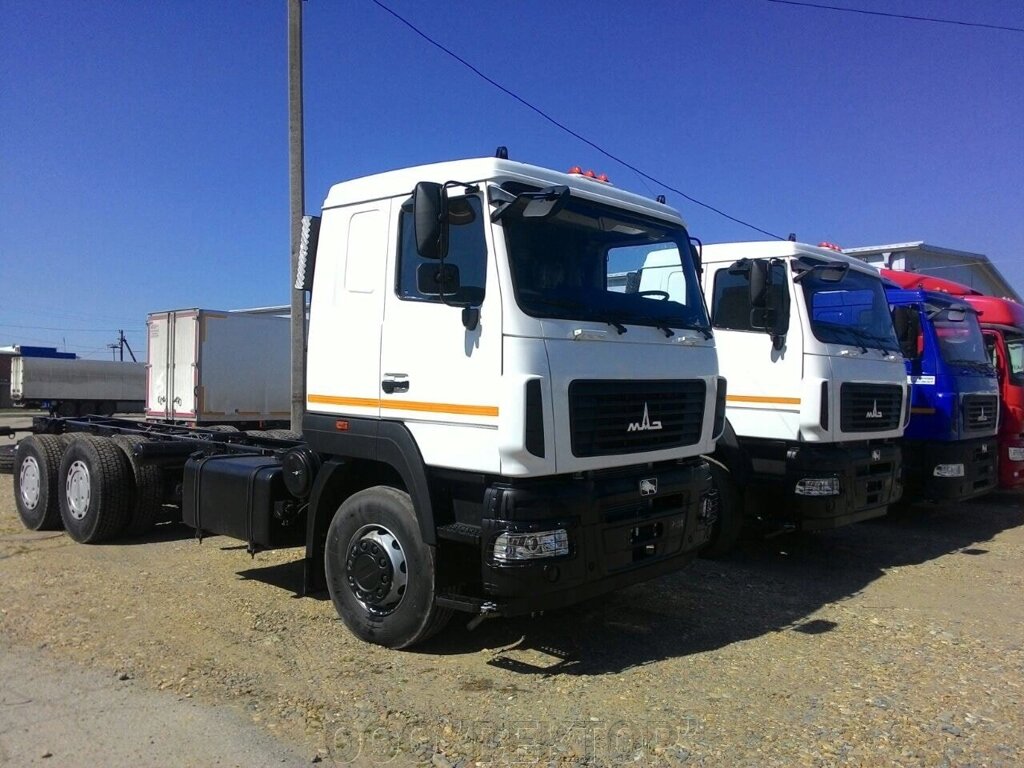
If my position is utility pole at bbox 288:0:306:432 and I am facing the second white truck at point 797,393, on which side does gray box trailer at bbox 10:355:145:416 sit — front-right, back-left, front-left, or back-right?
back-left

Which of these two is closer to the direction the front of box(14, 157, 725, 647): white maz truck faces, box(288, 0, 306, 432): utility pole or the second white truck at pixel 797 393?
the second white truck

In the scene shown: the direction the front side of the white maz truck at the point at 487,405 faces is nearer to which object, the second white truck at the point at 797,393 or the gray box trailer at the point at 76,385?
the second white truck

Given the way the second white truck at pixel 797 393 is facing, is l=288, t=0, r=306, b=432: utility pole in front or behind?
behind

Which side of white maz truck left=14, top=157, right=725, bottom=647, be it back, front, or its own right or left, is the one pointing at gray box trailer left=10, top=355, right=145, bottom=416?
back
